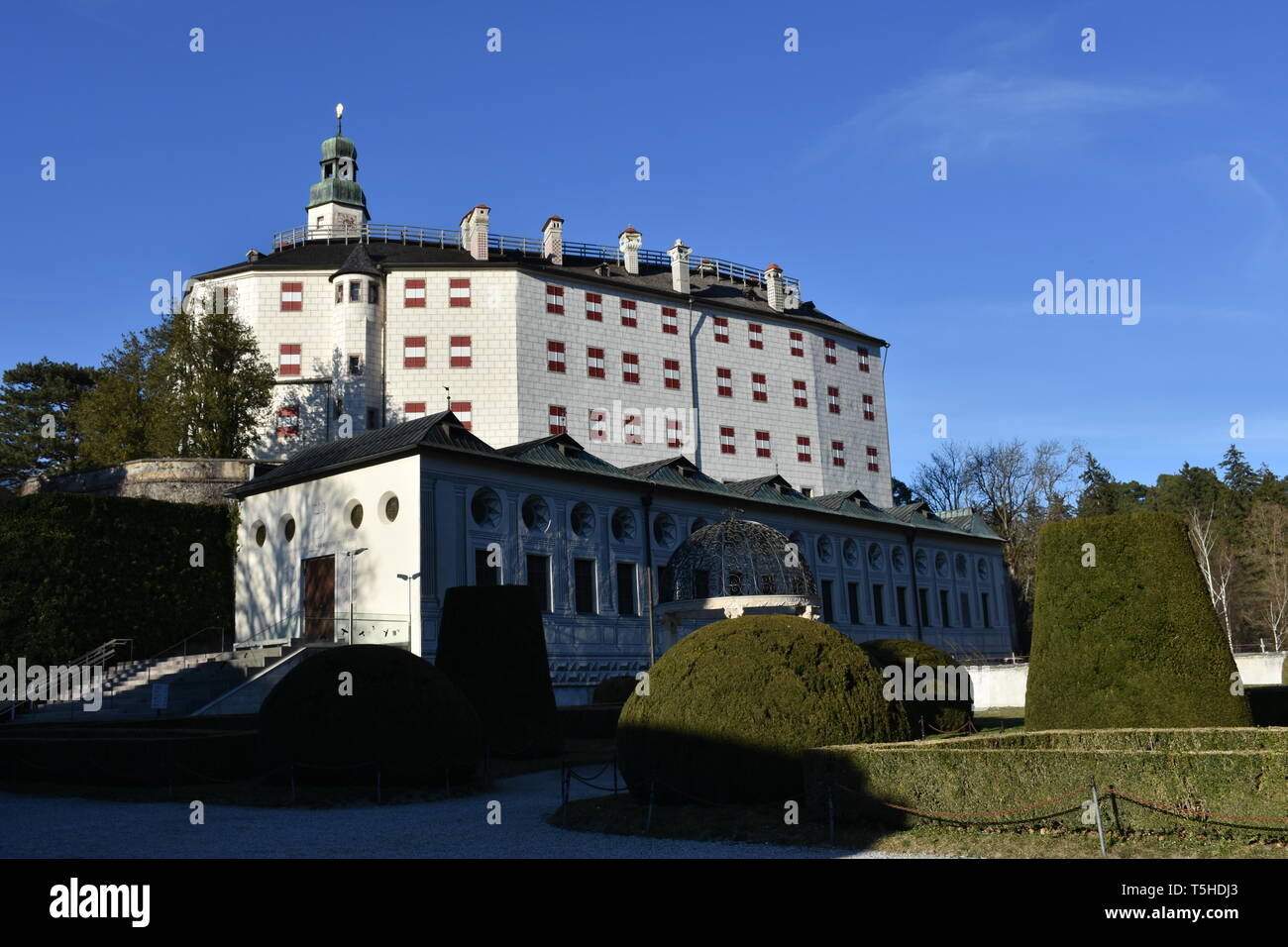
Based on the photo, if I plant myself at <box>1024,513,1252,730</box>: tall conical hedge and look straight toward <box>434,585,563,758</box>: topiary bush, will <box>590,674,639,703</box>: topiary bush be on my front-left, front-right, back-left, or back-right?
front-right

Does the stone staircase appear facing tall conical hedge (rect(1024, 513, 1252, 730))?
no

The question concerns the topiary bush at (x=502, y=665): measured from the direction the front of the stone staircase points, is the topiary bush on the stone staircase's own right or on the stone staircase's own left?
on the stone staircase's own left

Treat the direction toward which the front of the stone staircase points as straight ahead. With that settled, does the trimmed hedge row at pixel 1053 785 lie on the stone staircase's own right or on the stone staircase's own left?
on the stone staircase's own left

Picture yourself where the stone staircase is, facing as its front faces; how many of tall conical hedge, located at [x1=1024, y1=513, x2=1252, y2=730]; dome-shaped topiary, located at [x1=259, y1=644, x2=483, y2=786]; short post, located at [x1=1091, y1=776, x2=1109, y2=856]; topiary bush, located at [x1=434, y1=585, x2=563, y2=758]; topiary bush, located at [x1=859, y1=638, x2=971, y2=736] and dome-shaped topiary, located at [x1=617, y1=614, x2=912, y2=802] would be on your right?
0

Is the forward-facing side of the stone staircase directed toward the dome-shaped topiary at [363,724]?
no

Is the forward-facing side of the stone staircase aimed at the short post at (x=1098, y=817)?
no

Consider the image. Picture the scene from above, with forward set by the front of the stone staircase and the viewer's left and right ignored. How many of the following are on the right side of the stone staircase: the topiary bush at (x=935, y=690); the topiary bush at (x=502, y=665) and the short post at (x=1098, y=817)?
0

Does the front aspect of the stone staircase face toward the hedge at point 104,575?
no

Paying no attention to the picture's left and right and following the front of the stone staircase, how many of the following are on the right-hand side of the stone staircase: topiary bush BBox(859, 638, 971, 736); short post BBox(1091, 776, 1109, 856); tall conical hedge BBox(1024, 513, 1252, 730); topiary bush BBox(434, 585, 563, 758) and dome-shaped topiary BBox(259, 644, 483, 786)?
0

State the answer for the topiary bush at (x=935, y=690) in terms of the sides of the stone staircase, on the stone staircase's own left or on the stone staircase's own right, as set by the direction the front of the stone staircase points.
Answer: on the stone staircase's own left

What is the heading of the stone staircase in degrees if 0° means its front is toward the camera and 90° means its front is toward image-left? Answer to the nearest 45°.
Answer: approximately 45°

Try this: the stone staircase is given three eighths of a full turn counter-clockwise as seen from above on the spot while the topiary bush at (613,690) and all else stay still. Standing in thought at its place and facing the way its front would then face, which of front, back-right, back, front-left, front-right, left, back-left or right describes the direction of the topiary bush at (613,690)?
front
